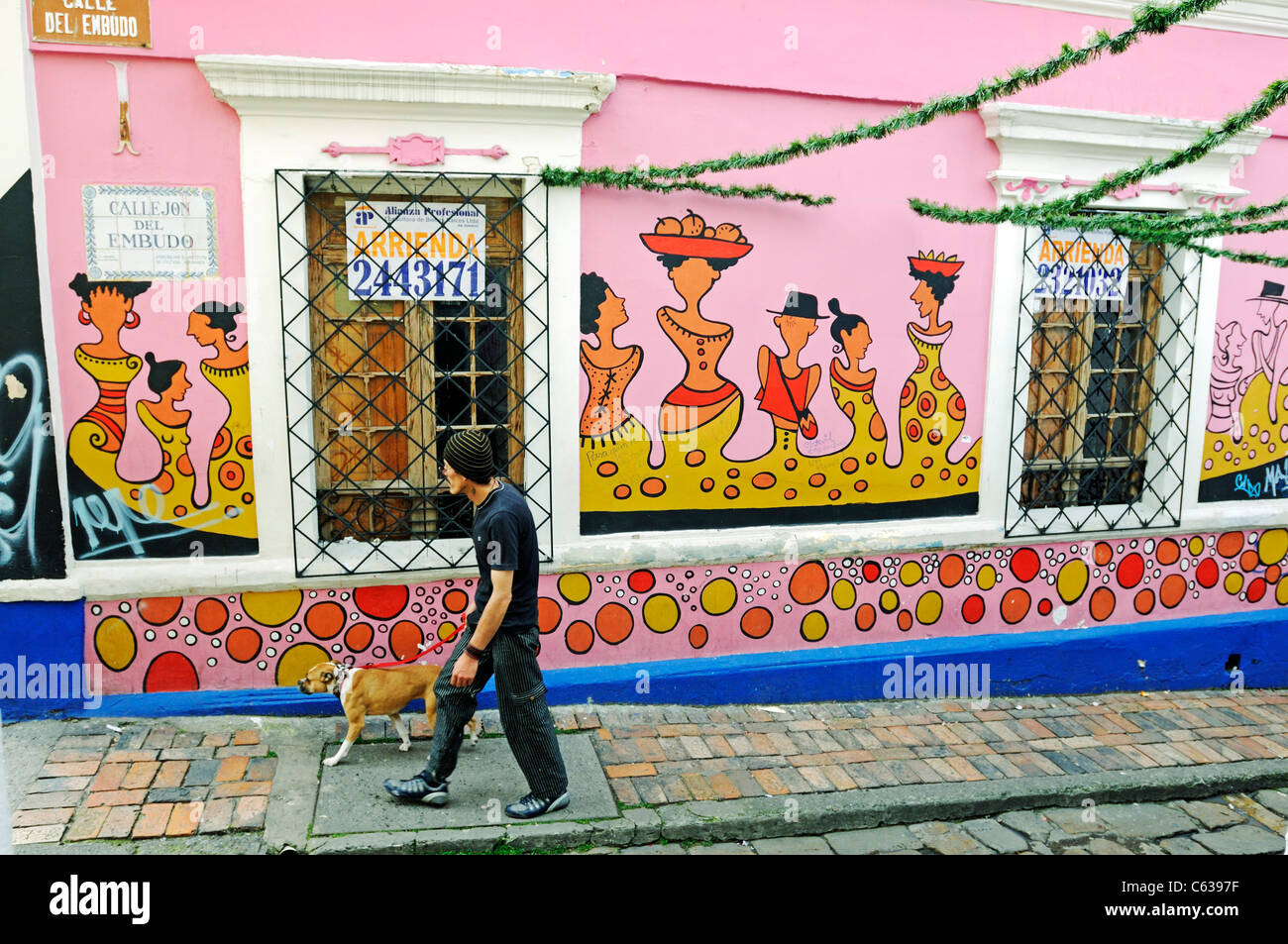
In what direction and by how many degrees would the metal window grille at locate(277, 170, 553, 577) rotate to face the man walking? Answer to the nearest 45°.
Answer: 0° — it already faces them

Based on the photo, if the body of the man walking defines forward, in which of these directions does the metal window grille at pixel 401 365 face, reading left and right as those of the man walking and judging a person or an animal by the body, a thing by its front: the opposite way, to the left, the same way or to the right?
to the left

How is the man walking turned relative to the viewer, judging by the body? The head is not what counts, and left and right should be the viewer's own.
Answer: facing to the left of the viewer

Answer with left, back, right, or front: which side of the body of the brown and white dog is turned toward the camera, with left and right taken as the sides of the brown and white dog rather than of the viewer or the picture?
left

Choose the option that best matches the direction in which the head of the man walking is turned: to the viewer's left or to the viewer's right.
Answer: to the viewer's left

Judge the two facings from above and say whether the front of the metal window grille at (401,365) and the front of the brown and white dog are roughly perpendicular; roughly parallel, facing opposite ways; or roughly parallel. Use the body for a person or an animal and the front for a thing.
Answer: roughly perpendicular

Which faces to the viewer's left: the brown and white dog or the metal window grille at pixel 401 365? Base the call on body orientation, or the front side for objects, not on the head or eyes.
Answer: the brown and white dog
